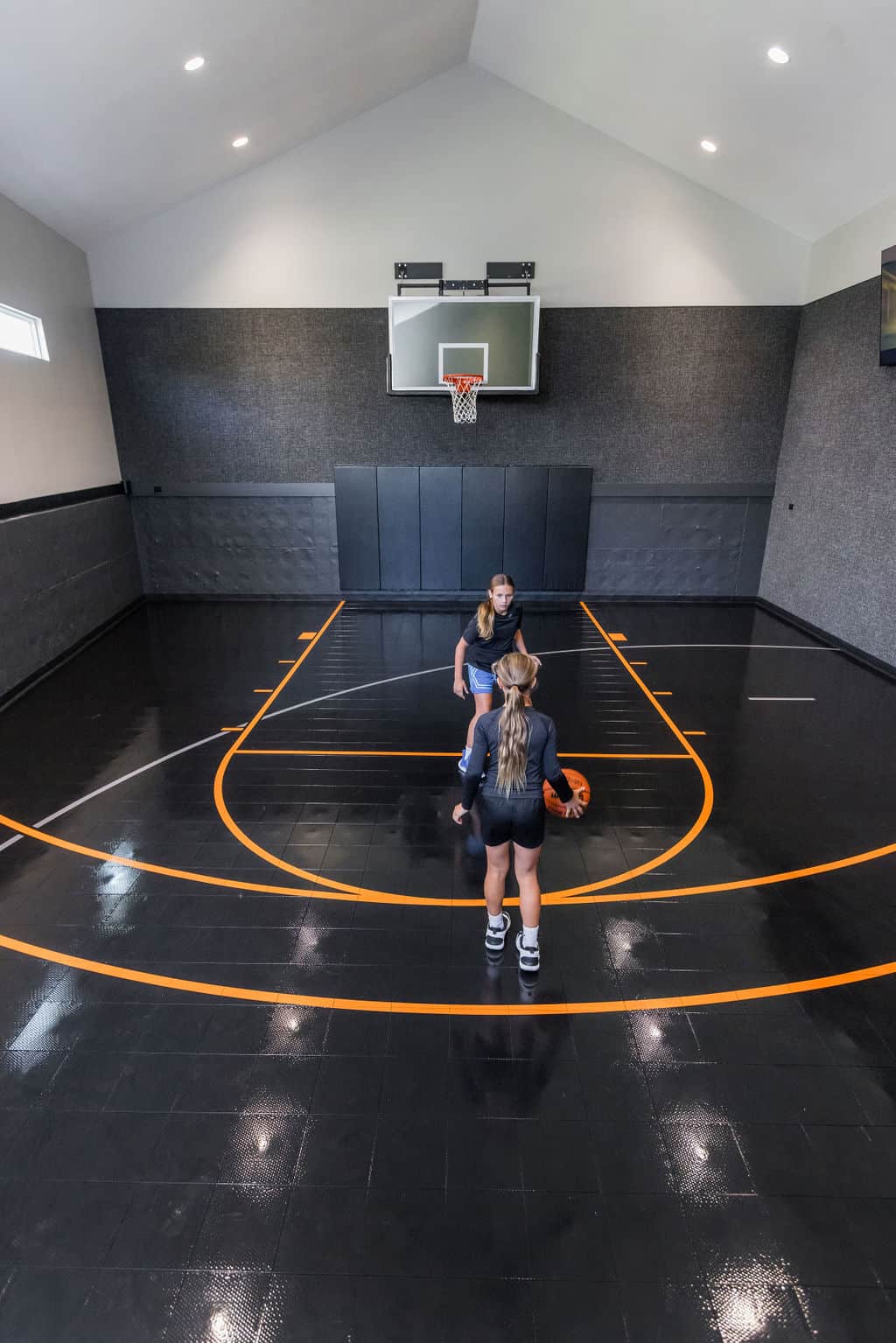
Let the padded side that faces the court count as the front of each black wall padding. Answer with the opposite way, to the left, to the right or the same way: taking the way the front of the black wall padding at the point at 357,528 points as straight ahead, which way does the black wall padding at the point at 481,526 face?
the same way

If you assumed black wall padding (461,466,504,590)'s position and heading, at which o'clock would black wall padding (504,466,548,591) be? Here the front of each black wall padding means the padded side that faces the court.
black wall padding (504,466,548,591) is roughly at 9 o'clock from black wall padding (461,466,504,590).

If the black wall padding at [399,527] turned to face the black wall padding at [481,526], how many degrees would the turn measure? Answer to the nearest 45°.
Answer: approximately 90° to its left

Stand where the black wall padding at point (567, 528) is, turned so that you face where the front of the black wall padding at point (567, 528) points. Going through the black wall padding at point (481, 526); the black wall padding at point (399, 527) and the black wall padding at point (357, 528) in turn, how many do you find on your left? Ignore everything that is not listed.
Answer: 0

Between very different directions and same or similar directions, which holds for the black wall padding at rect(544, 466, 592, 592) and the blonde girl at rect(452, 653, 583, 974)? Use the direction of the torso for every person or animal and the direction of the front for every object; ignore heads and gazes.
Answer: very different directions

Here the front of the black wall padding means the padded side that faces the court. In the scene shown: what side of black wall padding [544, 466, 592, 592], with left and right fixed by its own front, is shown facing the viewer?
front

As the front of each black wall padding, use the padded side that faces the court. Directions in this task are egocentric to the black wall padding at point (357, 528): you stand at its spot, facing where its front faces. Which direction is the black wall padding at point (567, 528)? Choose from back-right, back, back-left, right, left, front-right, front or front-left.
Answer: left

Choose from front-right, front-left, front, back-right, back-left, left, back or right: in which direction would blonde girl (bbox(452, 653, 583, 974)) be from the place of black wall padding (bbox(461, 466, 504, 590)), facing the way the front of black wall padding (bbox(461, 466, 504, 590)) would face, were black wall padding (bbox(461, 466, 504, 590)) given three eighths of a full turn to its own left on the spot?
back-right

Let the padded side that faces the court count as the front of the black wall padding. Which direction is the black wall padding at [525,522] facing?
toward the camera

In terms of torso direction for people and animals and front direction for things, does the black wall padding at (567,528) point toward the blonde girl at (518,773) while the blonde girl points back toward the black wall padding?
yes

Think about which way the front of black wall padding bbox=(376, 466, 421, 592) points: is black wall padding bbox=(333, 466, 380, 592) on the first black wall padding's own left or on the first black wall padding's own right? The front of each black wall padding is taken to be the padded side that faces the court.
on the first black wall padding's own right

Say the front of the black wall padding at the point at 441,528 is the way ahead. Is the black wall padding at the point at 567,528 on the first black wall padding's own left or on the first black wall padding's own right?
on the first black wall padding's own left

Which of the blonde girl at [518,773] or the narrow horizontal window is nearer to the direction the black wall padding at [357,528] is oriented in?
the blonde girl

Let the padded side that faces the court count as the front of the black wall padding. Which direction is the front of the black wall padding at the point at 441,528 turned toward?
toward the camera

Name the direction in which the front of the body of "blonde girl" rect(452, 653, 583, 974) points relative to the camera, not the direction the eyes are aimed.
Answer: away from the camera

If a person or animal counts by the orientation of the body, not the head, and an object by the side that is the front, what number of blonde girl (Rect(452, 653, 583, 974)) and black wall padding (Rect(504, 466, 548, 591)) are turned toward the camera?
1

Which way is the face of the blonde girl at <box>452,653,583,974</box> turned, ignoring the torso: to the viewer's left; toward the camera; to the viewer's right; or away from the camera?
away from the camera

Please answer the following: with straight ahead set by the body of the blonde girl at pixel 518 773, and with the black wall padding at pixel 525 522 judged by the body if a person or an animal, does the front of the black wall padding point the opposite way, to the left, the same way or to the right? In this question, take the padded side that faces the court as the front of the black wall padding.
the opposite way

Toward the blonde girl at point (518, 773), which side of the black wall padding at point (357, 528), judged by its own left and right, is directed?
front

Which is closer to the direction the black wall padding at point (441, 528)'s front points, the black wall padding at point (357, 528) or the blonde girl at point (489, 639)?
the blonde girl

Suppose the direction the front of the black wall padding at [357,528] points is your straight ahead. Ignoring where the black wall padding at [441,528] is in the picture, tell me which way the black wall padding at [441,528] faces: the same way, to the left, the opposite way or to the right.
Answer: the same way

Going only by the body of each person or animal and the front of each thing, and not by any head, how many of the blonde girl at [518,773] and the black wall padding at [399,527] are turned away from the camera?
1

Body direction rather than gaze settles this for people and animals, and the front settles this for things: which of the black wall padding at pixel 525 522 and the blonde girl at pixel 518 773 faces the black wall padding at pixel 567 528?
the blonde girl

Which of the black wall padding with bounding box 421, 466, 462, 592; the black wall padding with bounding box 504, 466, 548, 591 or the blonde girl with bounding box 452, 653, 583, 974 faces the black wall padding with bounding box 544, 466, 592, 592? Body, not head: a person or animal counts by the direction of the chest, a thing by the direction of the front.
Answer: the blonde girl
